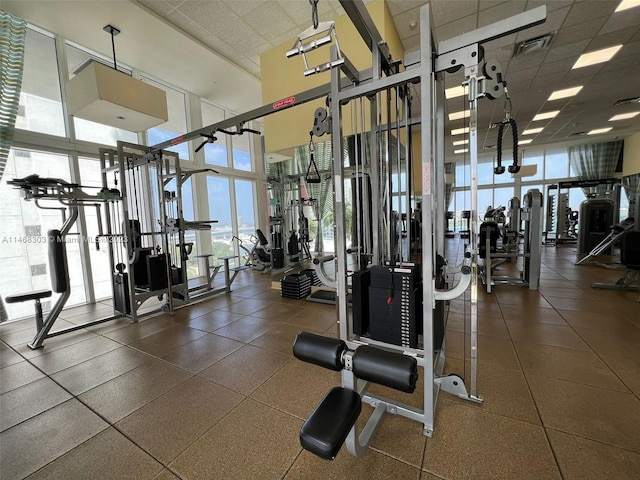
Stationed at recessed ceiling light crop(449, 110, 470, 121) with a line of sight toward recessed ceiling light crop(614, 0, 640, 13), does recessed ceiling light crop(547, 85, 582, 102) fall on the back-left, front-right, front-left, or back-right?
front-left

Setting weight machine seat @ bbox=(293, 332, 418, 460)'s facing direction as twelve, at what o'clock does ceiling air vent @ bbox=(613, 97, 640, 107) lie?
The ceiling air vent is roughly at 12 o'clock from the weight machine seat.

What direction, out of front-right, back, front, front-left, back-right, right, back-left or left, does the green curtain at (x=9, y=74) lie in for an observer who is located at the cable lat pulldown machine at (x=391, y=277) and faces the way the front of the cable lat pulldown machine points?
front-right

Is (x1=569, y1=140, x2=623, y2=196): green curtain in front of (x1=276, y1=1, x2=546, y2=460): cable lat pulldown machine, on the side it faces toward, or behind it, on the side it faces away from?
behind

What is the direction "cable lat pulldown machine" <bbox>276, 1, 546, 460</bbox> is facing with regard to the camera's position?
facing the viewer and to the left of the viewer

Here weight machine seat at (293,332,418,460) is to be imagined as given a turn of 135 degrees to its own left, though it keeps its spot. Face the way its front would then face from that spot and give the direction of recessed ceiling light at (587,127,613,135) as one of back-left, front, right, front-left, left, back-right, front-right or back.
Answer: back-right

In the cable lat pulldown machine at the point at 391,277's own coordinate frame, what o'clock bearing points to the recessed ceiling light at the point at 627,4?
The recessed ceiling light is roughly at 6 o'clock from the cable lat pulldown machine.

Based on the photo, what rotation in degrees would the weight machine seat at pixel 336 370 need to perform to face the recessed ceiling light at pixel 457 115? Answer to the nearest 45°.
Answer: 0° — it already faces it

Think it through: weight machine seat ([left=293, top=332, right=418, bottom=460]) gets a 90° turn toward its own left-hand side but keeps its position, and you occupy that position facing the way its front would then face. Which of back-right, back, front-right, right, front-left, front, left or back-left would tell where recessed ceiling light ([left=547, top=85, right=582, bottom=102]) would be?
right

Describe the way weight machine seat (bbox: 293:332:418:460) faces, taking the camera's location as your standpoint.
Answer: facing away from the viewer and to the right of the viewer

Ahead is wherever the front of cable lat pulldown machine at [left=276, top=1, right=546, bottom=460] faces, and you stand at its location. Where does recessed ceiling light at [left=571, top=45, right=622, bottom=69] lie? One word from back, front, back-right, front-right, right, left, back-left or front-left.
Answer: back

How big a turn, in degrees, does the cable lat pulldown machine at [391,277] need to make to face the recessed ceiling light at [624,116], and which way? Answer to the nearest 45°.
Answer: approximately 180°

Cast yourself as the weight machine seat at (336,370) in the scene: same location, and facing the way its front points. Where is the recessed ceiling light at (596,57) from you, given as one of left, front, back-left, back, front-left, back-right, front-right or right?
front
